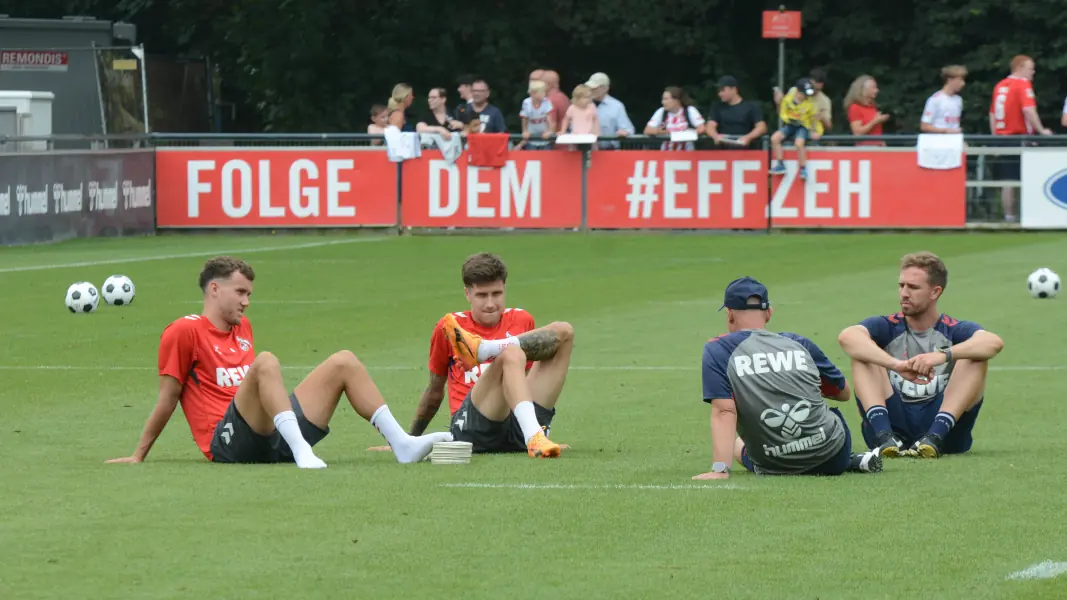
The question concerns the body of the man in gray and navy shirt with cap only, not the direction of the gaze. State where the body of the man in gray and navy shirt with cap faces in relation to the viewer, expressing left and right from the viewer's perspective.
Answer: facing away from the viewer

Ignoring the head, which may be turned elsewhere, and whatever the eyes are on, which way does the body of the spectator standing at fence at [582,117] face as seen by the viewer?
toward the camera

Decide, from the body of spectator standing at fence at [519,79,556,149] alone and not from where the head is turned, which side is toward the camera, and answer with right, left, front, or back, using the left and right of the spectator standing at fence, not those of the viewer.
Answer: front

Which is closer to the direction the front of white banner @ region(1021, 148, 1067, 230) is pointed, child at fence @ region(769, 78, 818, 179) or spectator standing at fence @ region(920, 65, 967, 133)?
the child at fence

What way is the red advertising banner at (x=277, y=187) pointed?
toward the camera

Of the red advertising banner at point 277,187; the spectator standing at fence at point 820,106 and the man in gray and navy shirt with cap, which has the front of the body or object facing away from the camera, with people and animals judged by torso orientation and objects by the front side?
the man in gray and navy shirt with cap

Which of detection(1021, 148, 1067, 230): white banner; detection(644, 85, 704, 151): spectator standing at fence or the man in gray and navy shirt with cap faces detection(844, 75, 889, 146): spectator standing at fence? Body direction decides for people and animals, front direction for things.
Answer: the man in gray and navy shirt with cap

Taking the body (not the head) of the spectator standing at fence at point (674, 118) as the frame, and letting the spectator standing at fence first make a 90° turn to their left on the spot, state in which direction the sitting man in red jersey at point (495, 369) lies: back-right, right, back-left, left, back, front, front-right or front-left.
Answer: right

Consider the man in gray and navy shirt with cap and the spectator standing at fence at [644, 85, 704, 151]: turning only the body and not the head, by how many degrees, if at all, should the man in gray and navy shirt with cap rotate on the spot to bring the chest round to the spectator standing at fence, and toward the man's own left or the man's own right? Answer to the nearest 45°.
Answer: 0° — they already face them

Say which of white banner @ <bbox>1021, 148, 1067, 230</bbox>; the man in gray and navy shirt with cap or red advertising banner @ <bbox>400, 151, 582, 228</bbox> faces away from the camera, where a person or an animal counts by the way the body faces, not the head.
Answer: the man in gray and navy shirt with cap

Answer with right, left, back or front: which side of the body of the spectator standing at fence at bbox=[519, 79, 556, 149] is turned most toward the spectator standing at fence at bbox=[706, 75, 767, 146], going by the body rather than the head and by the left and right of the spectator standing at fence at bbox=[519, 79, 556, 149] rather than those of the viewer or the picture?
left

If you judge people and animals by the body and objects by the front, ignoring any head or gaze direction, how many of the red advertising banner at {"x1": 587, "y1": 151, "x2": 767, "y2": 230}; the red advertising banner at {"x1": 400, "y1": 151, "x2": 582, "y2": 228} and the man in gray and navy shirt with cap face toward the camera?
2

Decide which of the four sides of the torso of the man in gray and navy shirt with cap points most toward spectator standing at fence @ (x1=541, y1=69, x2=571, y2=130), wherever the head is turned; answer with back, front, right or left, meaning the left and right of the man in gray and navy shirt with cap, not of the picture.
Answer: front

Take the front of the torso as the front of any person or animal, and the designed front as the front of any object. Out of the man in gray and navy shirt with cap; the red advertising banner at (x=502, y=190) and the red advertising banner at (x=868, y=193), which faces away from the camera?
the man in gray and navy shirt with cap

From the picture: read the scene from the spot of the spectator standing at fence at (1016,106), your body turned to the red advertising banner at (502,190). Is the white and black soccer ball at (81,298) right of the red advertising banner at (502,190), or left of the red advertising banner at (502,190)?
left

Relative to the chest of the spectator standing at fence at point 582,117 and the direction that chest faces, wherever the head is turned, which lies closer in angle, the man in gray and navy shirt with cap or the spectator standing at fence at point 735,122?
the man in gray and navy shirt with cap

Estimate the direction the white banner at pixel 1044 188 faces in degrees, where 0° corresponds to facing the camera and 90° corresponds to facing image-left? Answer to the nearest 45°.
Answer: approximately 0°
